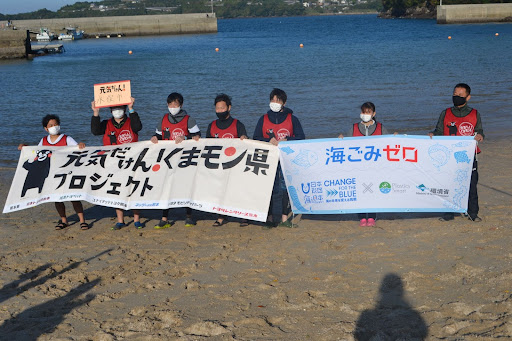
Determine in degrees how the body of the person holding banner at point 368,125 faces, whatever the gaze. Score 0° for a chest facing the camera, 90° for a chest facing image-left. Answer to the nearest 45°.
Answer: approximately 0°

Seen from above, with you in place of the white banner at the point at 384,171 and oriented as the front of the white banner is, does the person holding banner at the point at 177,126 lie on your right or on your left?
on your right

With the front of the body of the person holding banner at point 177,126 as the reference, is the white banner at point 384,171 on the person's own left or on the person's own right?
on the person's own left

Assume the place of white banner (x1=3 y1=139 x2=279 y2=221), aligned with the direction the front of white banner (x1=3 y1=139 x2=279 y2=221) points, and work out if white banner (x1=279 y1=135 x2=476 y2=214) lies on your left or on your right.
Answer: on your left

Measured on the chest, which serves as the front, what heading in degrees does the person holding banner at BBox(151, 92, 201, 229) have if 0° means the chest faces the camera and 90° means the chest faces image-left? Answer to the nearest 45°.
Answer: approximately 0°

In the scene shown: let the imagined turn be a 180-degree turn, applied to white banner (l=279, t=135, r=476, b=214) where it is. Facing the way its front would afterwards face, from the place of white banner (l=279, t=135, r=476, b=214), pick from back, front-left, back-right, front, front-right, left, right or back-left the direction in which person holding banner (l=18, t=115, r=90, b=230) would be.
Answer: left

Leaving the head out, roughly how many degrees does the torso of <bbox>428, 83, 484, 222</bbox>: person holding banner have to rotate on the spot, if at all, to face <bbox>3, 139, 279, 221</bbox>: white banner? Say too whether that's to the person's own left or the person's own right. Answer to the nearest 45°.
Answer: approximately 90° to the person's own right

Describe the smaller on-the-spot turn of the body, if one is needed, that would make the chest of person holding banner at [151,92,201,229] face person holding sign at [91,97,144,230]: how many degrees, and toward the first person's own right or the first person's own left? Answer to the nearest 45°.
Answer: approximately 90° to the first person's own right
